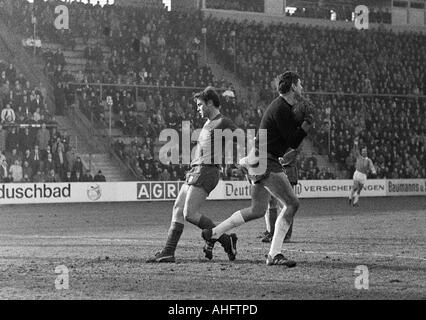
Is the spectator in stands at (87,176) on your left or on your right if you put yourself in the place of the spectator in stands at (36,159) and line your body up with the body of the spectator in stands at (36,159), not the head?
on your left

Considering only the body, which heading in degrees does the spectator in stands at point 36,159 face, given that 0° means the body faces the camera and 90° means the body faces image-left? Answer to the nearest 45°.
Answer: approximately 0°

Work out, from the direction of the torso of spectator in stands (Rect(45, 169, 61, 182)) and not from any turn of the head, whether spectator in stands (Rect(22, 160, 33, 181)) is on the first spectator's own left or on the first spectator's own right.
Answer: on the first spectator's own right

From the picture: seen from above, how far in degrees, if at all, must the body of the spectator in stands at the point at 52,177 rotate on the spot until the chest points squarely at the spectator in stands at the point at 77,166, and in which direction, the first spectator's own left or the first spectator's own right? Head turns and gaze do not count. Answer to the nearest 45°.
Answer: approximately 90° to the first spectator's own left

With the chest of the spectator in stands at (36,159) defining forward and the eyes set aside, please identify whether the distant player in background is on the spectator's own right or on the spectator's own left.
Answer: on the spectator's own left

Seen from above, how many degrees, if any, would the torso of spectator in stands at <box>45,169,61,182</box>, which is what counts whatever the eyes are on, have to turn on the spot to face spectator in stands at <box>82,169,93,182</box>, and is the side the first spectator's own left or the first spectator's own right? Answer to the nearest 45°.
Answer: approximately 135° to the first spectator's own left
